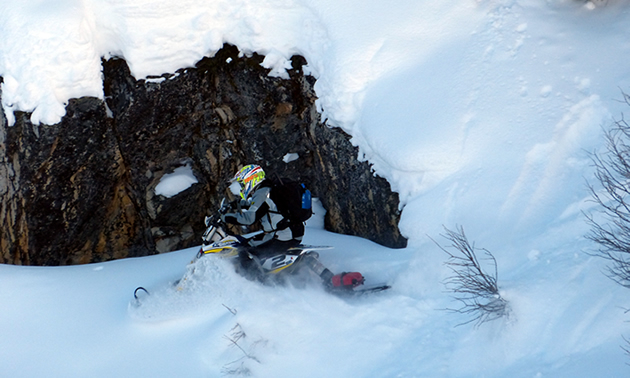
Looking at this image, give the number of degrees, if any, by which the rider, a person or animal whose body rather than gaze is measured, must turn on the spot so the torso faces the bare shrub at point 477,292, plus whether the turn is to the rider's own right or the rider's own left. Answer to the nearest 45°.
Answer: approximately 135° to the rider's own left

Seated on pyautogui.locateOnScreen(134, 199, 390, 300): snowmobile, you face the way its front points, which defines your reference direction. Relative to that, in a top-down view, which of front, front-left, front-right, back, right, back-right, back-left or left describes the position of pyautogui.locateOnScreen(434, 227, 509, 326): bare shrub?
back-left

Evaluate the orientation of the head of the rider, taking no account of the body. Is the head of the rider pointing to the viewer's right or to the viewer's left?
to the viewer's left

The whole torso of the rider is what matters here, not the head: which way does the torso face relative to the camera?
to the viewer's left

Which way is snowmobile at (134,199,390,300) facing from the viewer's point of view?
to the viewer's left

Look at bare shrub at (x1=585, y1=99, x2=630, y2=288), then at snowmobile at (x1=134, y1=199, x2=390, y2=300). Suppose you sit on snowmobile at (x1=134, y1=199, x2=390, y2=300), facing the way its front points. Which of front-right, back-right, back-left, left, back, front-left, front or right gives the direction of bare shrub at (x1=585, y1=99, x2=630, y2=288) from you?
back-left

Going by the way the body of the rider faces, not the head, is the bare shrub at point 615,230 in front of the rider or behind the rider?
behind
